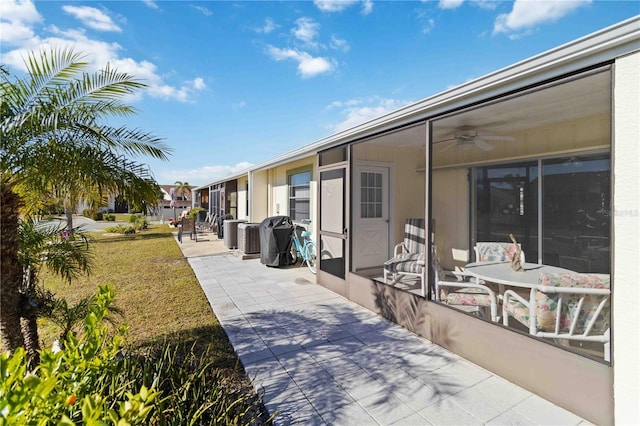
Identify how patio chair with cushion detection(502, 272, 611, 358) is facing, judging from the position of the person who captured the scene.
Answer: facing away from the viewer and to the left of the viewer

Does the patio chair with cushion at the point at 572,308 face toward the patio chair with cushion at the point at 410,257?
yes

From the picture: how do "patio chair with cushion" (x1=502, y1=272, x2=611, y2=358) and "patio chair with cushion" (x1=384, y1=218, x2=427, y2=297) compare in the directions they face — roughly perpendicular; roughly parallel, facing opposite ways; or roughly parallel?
roughly perpendicular

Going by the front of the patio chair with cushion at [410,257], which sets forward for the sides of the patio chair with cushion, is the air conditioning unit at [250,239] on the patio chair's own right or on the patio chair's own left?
on the patio chair's own right

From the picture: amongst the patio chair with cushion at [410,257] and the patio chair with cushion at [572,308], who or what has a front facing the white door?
the patio chair with cushion at [572,308]
